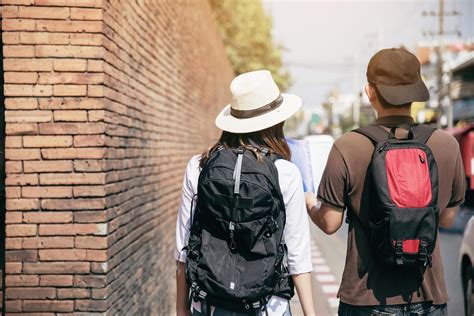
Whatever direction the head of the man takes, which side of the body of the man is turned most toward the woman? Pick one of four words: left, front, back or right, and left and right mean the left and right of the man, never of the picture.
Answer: left

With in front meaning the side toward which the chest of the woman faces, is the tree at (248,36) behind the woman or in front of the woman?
in front

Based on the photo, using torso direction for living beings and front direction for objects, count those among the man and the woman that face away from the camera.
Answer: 2

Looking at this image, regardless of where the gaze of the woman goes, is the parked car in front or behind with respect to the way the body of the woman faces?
in front

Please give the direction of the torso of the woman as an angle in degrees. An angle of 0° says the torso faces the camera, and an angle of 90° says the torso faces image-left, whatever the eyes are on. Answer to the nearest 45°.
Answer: approximately 180°

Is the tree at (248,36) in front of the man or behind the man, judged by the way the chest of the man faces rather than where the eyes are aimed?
in front

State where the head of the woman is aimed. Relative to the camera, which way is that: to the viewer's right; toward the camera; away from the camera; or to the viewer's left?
away from the camera

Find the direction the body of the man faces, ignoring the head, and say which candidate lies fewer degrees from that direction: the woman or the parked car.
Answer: the parked car

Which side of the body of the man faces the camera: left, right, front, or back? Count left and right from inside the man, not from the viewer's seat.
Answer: back
